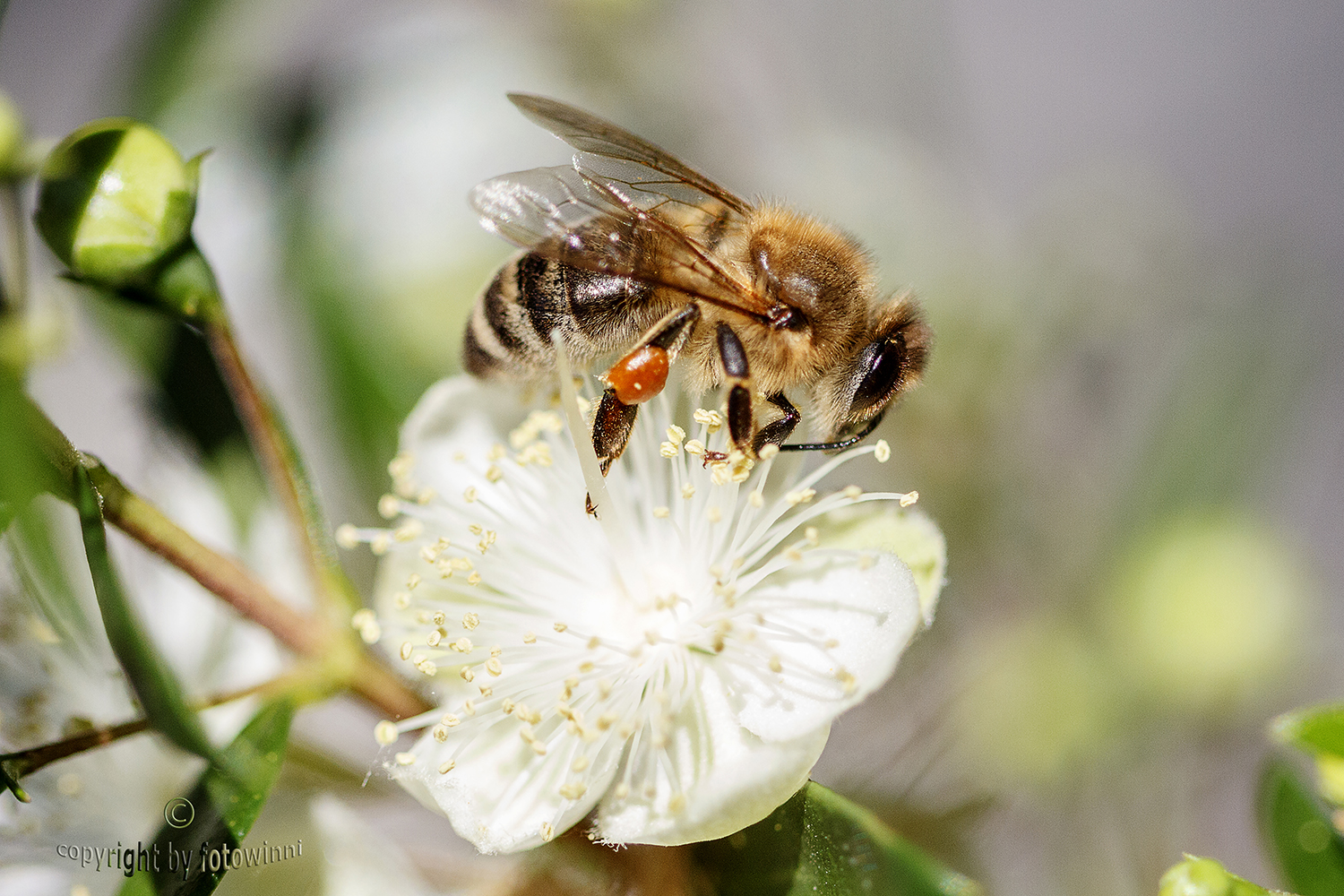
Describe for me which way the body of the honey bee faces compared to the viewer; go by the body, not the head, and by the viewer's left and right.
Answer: facing to the right of the viewer
